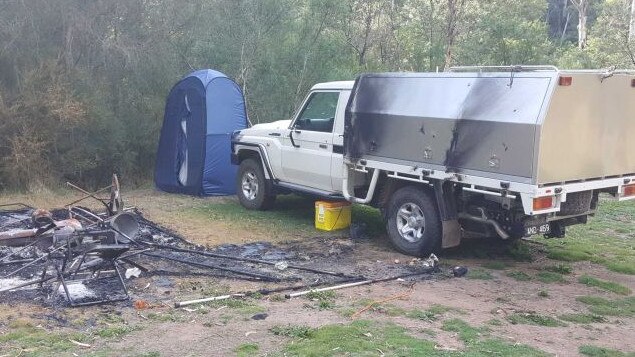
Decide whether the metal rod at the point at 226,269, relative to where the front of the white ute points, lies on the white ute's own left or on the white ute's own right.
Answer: on the white ute's own left

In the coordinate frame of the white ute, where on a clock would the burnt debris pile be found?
The burnt debris pile is roughly at 10 o'clock from the white ute.

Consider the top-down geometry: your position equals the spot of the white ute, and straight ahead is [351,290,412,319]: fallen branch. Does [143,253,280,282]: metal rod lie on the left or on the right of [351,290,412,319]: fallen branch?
right

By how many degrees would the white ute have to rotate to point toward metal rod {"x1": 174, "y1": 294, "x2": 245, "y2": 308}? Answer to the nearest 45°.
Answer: approximately 90° to its left

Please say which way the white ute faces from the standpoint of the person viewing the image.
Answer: facing away from the viewer and to the left of the viewer

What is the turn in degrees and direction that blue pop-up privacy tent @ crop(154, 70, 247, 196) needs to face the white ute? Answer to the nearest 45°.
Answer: approximately 90° to its left

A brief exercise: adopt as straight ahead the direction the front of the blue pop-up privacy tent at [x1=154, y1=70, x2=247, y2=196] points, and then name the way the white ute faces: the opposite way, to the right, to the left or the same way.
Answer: to the right
